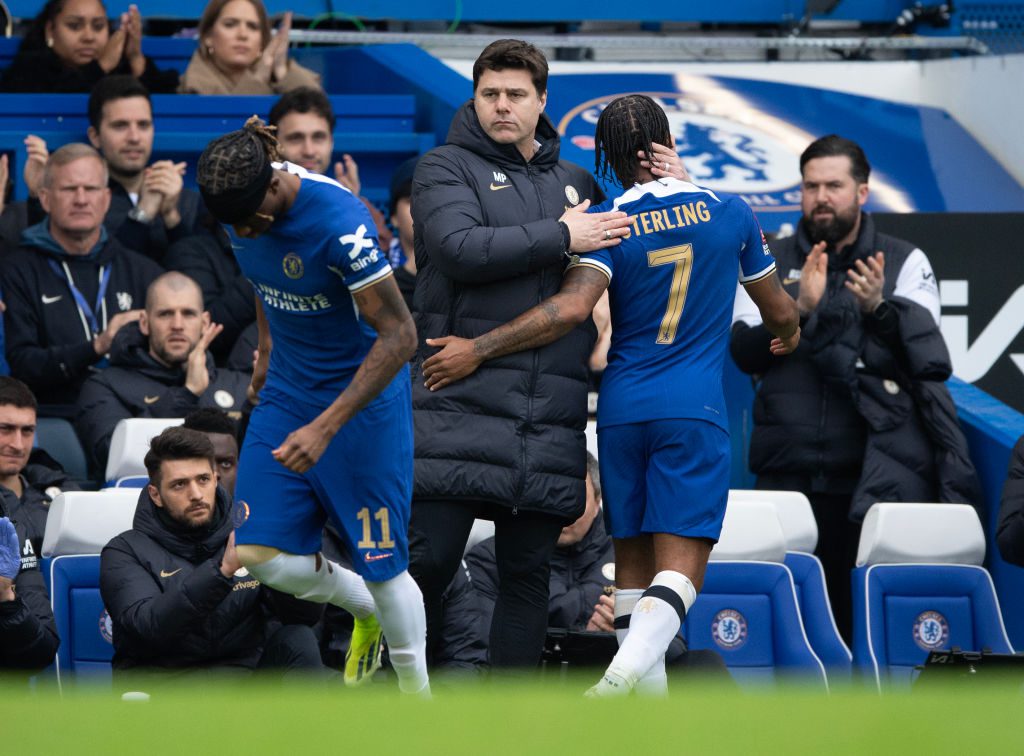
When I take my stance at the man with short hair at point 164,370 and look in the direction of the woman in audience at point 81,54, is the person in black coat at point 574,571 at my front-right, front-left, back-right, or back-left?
back-right

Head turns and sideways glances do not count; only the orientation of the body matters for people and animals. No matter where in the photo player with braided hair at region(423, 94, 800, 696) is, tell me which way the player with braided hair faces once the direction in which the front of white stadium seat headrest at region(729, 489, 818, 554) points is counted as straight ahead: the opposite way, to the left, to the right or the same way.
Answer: the opposite way

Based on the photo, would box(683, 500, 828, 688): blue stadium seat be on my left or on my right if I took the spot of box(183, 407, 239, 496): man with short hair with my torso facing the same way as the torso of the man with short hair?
on my left

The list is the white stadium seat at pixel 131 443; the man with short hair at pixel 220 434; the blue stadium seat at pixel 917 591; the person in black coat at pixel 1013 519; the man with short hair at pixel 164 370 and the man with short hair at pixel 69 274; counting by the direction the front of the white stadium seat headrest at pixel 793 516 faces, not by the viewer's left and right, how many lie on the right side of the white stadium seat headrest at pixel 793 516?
4

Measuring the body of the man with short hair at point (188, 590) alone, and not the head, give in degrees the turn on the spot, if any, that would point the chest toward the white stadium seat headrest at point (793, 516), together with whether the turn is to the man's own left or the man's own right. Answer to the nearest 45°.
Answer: approximately 45° to the man's own left

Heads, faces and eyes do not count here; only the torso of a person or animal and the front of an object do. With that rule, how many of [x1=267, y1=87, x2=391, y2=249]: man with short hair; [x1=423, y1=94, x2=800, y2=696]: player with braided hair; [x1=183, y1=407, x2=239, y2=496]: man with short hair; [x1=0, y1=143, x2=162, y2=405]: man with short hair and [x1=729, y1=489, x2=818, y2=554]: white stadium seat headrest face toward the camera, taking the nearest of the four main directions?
4

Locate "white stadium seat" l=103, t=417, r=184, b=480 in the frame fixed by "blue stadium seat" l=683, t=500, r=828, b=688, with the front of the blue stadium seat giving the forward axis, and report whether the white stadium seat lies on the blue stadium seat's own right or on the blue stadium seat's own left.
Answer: on the blue stadium seat's own right

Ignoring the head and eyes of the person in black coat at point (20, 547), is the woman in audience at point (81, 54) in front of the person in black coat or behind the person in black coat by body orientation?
behind

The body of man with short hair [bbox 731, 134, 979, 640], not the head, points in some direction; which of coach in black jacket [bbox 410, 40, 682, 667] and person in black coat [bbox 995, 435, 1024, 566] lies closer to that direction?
the coach in black jacket
